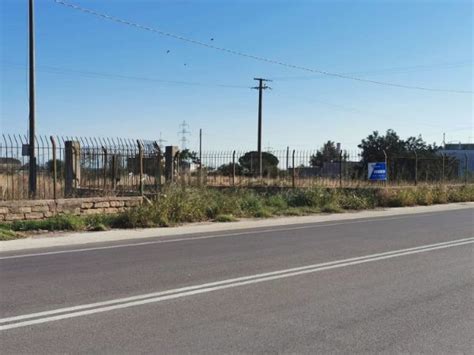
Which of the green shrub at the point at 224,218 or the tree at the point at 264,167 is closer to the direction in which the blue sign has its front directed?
the green shrub

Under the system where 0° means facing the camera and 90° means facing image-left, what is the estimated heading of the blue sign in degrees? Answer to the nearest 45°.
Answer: approximately 0°

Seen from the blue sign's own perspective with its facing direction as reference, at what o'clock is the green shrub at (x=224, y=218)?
The green shrub is roughly at 1 o'clock from the blue sign.

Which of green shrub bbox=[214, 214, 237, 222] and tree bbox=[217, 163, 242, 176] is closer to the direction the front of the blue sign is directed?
the green shrub

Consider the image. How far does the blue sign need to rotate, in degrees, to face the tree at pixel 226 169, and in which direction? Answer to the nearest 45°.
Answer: approximately 90° to its right
